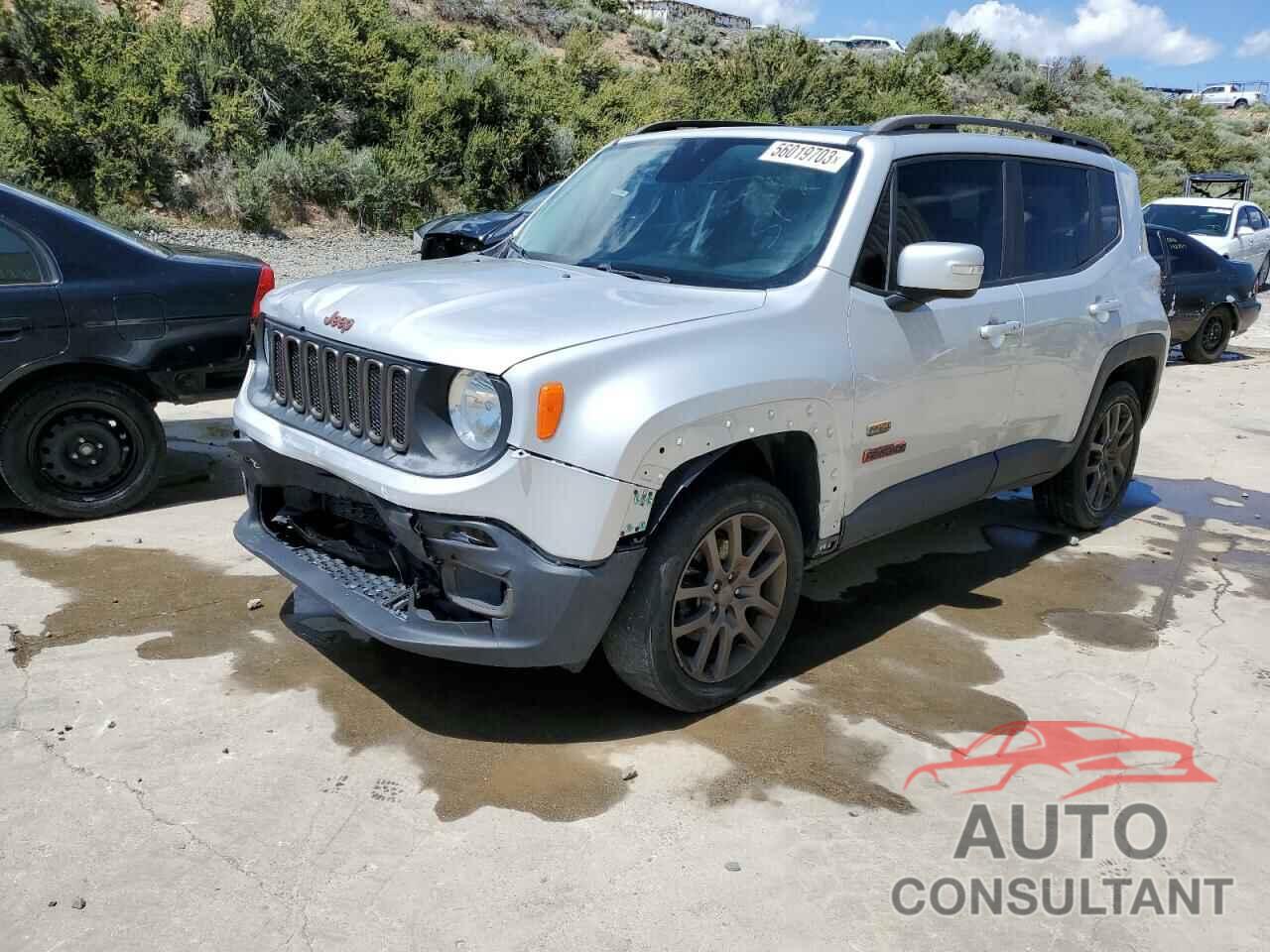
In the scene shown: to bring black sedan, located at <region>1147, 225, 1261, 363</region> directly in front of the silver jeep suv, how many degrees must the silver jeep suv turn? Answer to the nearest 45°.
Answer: approximately 180°

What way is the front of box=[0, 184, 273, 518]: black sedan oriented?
to the viewer's left

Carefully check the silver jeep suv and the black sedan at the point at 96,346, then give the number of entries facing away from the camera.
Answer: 0

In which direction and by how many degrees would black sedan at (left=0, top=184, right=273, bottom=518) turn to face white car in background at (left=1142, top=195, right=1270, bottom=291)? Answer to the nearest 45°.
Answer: approximately 135° to its right

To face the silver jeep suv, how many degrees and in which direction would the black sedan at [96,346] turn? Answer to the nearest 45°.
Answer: approximately 135° to its left

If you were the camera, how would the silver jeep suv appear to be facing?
facing the viewer and to the left of the viewer

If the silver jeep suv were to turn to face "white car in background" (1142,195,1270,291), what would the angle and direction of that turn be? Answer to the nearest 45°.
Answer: approximately 180°

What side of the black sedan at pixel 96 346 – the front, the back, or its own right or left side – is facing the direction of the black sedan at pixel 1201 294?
back

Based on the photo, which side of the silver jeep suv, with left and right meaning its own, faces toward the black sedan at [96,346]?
right

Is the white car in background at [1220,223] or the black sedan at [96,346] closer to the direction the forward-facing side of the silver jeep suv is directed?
the black sedan
